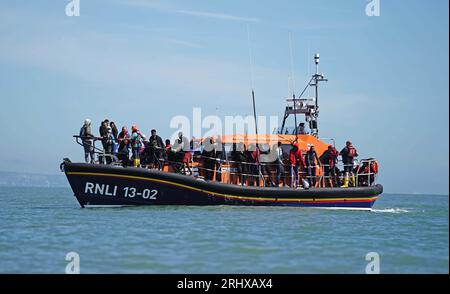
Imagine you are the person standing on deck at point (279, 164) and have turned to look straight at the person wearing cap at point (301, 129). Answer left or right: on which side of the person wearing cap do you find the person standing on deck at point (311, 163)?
right

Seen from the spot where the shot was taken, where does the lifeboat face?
facing to the left of the viewer
